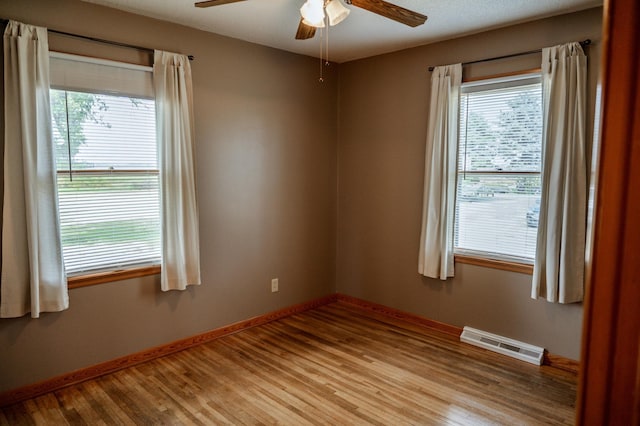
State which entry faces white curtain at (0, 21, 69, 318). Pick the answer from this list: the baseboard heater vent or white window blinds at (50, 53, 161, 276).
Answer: the baseboard heater vent

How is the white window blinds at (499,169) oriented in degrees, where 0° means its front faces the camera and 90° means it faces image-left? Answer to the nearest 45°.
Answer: approximately 45°

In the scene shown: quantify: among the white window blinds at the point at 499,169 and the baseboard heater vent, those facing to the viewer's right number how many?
0

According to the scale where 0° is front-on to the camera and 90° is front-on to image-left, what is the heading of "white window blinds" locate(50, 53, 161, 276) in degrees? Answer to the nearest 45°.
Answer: approximately 315°

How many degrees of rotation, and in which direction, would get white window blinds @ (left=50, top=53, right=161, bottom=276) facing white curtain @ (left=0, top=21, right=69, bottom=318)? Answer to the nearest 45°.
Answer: approximately 90° to its right

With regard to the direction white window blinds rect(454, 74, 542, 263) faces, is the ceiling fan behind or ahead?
ahead

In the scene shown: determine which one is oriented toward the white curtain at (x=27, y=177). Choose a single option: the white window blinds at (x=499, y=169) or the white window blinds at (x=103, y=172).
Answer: the white window blinds at (x=499, y=169)

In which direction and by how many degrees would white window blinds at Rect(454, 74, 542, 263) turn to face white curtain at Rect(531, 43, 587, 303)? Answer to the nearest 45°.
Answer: approximately 90° to its left

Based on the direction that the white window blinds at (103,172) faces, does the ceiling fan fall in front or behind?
in front
